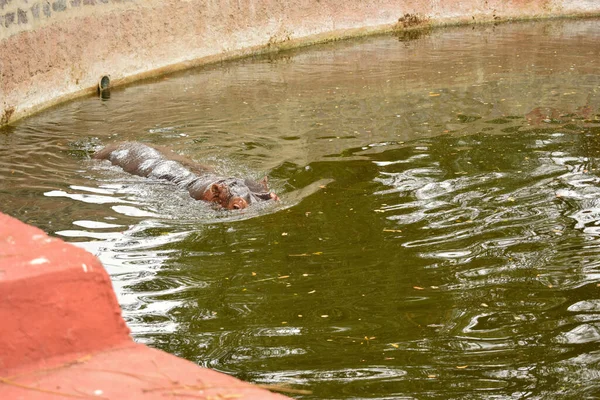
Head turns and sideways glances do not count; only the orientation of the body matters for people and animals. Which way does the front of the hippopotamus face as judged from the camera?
facing the viewer and to the right of the viewer
